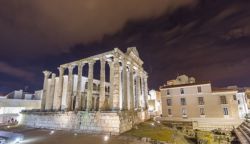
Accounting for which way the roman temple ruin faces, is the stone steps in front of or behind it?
in front

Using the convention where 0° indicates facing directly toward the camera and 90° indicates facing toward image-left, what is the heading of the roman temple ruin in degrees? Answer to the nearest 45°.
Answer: approximately 315°

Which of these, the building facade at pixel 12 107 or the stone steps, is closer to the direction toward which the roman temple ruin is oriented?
the stone steps

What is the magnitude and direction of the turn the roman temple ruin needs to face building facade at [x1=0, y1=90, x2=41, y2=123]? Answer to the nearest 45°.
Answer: approximately 180°
